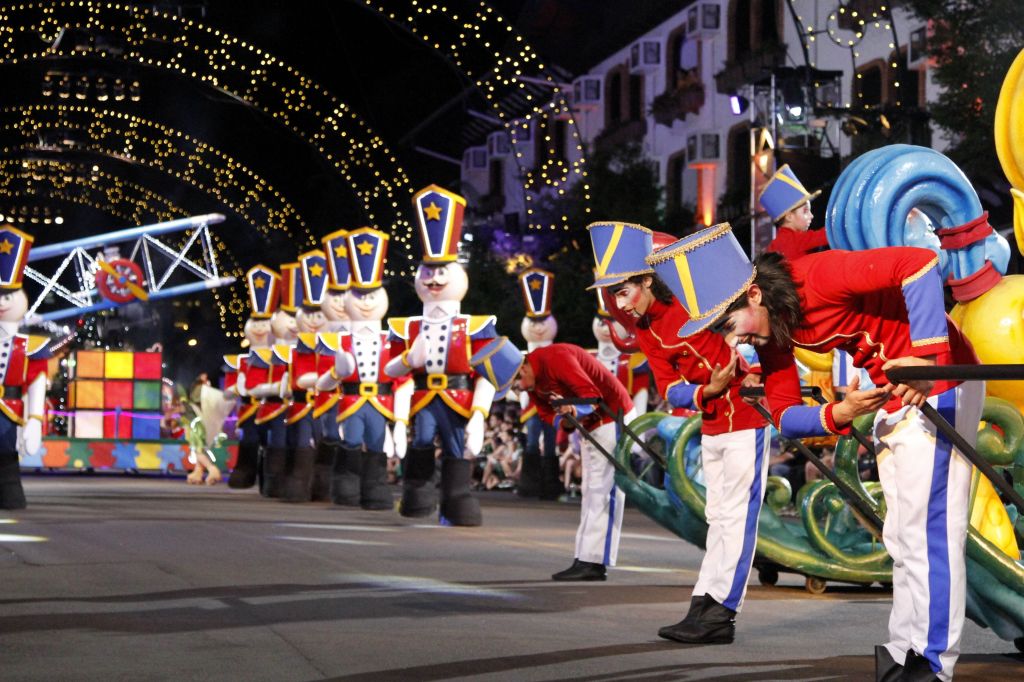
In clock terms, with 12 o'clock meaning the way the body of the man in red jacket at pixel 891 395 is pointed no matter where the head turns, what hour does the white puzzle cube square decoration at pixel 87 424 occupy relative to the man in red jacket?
The white puzzle cube square decoration is roughly at 2 o'clock from the man in red jacket.

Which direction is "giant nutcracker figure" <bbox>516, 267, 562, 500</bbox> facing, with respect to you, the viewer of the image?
facing the viewer

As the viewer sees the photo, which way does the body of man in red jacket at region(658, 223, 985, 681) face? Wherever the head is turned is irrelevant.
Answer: to the viewer's left

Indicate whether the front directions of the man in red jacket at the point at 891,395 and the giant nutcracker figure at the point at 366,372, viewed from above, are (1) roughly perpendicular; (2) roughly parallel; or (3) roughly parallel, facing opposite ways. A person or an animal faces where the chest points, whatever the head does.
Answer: roughly perpendicular

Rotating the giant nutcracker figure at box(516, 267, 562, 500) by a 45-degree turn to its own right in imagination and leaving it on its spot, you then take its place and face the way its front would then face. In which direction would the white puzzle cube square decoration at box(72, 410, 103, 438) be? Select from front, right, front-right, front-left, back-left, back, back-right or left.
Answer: right

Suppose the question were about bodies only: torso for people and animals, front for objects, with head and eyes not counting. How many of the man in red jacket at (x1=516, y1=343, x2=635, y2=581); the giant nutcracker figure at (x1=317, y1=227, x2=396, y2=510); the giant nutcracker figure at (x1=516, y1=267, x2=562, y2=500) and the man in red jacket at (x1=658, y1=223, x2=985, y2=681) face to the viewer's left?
2

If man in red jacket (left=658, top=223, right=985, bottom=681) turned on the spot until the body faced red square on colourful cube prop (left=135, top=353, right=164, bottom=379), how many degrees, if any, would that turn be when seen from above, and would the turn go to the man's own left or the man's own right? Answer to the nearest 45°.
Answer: approximately 45° to the man's own right

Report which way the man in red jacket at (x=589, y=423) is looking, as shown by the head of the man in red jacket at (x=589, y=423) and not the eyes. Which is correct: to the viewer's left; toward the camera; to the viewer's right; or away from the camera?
to the viewer's left

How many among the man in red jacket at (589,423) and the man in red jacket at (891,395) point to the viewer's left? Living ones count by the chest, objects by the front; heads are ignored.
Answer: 2

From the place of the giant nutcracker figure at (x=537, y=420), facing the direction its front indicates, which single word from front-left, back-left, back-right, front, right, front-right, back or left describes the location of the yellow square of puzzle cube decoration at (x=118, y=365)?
back-right

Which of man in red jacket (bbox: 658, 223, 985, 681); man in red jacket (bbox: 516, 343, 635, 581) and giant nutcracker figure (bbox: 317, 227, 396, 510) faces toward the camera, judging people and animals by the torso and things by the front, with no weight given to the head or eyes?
the giant nutcracker figure

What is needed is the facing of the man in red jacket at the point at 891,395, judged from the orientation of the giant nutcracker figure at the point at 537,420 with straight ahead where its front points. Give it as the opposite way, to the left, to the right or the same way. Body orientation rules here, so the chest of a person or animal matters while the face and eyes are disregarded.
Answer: to the right

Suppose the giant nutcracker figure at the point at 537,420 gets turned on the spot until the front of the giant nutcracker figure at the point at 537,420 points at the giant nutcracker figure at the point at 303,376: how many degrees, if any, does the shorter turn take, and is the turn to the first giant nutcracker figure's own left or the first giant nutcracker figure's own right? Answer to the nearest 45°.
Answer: approximately 45° to the first giant nutcracker figure's own right

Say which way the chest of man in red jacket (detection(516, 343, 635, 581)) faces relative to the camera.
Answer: to the viewer's left
